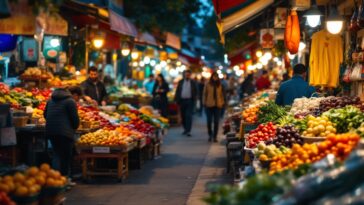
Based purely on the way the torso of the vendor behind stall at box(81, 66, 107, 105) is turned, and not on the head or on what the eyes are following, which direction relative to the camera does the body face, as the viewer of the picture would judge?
toward the camera

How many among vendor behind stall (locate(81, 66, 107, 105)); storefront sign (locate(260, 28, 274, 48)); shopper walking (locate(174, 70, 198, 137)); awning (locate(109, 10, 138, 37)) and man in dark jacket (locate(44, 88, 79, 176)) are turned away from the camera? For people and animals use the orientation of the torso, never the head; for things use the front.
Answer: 1

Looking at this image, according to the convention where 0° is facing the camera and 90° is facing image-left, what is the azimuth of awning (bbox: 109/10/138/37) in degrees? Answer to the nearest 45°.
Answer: approximately 315°

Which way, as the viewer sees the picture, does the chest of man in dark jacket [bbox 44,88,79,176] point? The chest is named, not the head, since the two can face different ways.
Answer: away from the camera

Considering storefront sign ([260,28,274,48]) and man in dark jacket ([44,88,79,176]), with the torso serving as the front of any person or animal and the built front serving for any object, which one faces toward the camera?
the storefront sign

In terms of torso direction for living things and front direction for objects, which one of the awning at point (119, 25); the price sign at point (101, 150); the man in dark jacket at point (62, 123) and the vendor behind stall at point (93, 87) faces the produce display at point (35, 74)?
the man in dark jacket

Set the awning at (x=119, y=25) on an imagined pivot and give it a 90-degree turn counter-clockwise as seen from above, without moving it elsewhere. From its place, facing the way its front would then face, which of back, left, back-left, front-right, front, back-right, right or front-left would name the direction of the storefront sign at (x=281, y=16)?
front-right

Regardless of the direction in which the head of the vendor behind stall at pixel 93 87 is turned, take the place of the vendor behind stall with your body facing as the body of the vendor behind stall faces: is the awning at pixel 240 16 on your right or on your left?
on your left

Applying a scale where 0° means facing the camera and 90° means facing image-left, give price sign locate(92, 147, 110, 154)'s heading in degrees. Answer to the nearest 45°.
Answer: approximately 0°

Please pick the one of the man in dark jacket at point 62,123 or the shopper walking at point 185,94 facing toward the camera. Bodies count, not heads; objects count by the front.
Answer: the shopper walking

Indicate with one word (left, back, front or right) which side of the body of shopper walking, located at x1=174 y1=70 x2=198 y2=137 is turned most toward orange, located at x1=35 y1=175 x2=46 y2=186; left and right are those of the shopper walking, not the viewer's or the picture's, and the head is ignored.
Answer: front

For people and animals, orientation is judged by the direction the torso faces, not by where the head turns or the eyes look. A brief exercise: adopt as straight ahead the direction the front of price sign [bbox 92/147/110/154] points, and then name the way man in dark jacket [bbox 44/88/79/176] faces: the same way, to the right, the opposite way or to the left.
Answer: the opposite way

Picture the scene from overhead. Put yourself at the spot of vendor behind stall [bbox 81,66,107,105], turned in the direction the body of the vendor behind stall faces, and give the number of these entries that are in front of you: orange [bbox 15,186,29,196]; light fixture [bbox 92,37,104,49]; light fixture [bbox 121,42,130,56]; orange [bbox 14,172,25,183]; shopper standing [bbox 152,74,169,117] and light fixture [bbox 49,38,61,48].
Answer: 2

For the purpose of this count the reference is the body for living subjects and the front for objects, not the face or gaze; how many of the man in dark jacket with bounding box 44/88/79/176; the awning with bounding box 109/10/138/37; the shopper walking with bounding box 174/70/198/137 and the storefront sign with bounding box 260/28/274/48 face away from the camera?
1

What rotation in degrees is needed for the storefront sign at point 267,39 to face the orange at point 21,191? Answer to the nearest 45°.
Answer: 0° — it already faces it
